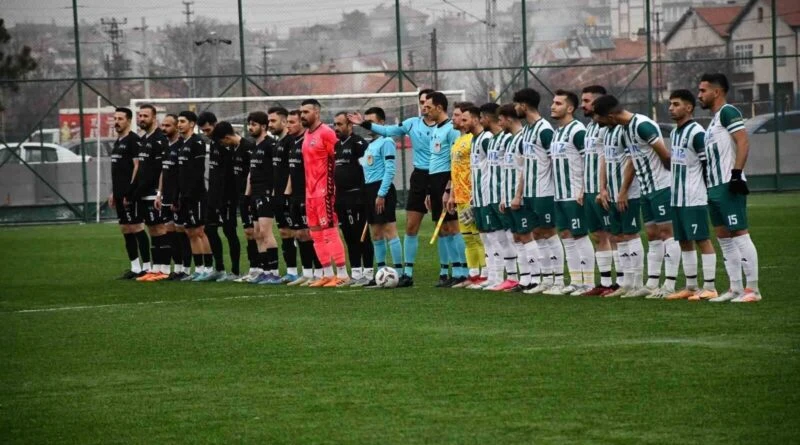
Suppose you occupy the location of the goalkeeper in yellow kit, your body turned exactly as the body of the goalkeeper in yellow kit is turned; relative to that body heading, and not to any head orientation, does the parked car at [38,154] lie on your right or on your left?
on your right

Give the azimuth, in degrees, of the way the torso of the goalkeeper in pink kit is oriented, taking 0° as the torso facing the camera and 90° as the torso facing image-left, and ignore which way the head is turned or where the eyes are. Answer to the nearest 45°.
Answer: approximately 45°

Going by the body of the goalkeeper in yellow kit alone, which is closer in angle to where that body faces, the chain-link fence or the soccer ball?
the soccer ball

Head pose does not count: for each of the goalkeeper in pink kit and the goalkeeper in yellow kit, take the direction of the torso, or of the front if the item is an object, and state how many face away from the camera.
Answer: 0

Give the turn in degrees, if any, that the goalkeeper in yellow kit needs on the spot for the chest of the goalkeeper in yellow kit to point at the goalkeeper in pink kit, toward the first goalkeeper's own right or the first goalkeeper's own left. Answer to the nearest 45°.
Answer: approximately 45° to the first goalkeeper's own right

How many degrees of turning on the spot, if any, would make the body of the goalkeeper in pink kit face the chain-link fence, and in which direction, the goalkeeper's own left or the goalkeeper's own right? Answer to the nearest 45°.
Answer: approximately 135° to the goalkeeper's own right
